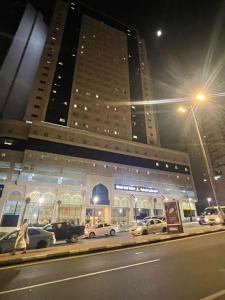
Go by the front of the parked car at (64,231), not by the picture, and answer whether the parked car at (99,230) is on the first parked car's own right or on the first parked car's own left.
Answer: on the first parked car's own right

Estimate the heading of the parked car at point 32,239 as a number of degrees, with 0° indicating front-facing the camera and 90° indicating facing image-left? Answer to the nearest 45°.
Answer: approximately 90°

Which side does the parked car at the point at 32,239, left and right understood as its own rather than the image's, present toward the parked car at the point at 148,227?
back

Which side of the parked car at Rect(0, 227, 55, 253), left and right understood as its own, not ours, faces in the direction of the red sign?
back

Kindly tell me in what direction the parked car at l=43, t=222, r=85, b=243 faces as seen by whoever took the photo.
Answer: facing to the left of the viewer

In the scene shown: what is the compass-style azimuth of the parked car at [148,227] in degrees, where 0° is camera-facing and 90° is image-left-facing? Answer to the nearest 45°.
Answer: approximately 45°

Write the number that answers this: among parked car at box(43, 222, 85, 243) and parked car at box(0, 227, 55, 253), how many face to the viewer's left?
2
